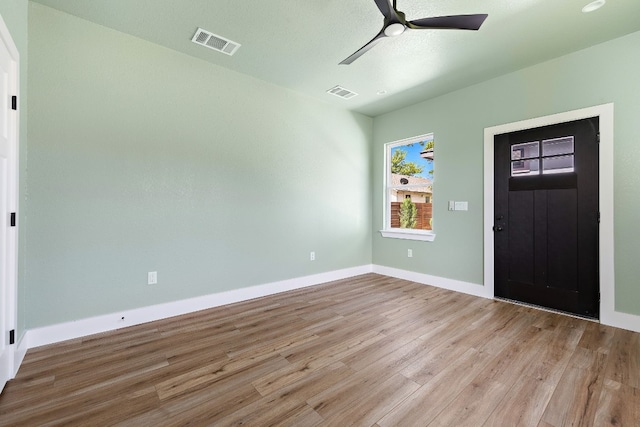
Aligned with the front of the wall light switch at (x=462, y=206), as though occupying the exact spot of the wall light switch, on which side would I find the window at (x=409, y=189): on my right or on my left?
on my right

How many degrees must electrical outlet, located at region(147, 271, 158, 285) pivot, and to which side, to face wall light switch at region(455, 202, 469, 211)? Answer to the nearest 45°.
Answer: approximately 90° to its left

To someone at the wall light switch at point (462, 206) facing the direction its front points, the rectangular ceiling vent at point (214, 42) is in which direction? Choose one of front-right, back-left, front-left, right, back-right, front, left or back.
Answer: front-right

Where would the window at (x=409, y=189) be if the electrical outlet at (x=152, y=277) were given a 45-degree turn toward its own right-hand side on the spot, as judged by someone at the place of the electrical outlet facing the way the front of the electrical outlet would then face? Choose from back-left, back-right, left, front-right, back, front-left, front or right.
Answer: back-left

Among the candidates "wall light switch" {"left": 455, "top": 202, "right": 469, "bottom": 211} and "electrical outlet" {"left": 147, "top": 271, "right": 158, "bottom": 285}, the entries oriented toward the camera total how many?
2

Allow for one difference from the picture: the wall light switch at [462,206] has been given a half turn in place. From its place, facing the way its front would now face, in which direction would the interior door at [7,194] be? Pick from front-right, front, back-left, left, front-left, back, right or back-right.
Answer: back-left

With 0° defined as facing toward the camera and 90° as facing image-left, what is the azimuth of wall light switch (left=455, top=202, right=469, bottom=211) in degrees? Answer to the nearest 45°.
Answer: approximately 0°

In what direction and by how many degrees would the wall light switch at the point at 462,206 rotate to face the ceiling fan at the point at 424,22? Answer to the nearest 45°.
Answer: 0° — it already faces it

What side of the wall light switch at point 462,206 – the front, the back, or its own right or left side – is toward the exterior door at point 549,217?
left

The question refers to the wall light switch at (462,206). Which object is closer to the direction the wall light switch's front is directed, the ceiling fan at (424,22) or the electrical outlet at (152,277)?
the ceiling fan

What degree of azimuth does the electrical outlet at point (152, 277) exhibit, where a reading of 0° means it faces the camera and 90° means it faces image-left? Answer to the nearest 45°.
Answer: approximately 0°

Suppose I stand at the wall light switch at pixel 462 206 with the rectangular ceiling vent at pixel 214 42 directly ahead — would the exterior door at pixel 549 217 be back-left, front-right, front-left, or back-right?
back-left
